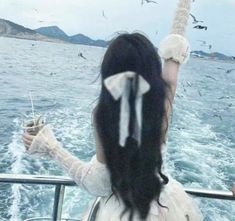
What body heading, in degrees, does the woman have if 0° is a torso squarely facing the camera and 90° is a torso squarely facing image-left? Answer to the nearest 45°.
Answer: approximately 180°

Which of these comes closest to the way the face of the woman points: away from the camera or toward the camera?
away from the camera
